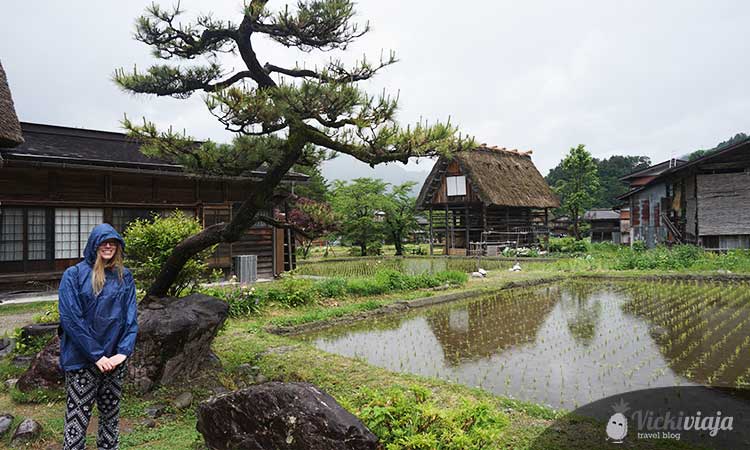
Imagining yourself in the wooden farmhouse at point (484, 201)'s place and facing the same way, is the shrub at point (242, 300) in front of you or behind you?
in front

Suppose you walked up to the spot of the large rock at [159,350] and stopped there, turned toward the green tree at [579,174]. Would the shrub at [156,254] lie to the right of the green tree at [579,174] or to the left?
left

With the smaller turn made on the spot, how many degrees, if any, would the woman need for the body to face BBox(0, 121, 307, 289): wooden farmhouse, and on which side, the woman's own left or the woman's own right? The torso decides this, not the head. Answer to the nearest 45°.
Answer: approximately 135° to the woman's own left

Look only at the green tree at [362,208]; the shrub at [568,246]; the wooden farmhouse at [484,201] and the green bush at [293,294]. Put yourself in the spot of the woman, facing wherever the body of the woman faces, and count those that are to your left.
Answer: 4

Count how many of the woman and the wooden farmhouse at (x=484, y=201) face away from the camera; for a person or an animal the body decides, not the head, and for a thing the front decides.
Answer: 0

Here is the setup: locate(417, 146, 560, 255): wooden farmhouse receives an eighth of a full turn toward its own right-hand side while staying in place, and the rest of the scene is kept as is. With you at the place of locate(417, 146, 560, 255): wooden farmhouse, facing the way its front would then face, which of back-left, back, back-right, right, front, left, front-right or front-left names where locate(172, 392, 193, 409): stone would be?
left

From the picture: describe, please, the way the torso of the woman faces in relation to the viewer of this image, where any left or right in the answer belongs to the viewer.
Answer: facing the viewer and to the right of the viewer

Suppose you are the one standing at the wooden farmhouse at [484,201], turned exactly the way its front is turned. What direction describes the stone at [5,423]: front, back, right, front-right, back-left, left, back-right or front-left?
front-left

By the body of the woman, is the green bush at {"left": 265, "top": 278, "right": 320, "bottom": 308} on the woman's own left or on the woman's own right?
on the woman's own left

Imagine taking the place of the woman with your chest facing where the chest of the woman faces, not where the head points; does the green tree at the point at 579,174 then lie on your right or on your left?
on your left

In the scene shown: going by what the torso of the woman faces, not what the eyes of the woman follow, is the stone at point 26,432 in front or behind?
behind

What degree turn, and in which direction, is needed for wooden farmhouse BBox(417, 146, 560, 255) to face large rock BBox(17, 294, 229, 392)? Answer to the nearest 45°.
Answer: approximately 45° to its left
